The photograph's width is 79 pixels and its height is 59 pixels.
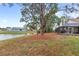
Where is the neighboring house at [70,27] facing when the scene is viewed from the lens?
facing the viewer
